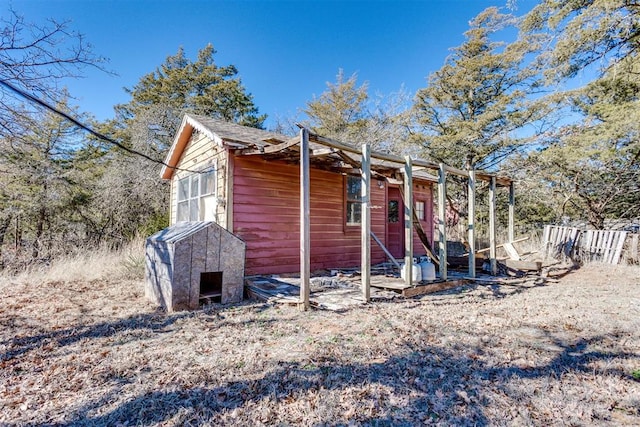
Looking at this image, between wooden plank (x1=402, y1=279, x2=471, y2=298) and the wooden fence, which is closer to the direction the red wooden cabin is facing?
the wooden plank

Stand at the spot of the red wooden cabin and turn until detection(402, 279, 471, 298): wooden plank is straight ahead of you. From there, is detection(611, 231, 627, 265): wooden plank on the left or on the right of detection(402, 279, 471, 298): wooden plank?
left

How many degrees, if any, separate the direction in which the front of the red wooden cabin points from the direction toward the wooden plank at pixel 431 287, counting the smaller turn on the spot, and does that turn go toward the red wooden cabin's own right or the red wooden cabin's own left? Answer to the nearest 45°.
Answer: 0° — it already faces it

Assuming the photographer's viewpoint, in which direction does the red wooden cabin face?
facing the viewer and to the right of the viewer

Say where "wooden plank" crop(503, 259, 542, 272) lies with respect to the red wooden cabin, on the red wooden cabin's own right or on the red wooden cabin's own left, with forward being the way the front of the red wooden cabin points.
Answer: on the red wooden cabin's own left

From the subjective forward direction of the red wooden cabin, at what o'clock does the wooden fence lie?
The wooden fence is roughly at 10 o'clock from the red wooden cabin.

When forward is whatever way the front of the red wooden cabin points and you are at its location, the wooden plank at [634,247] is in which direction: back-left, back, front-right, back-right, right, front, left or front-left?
front-left

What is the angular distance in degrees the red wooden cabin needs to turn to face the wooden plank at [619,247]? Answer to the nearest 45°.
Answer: approximately 45° to its left
